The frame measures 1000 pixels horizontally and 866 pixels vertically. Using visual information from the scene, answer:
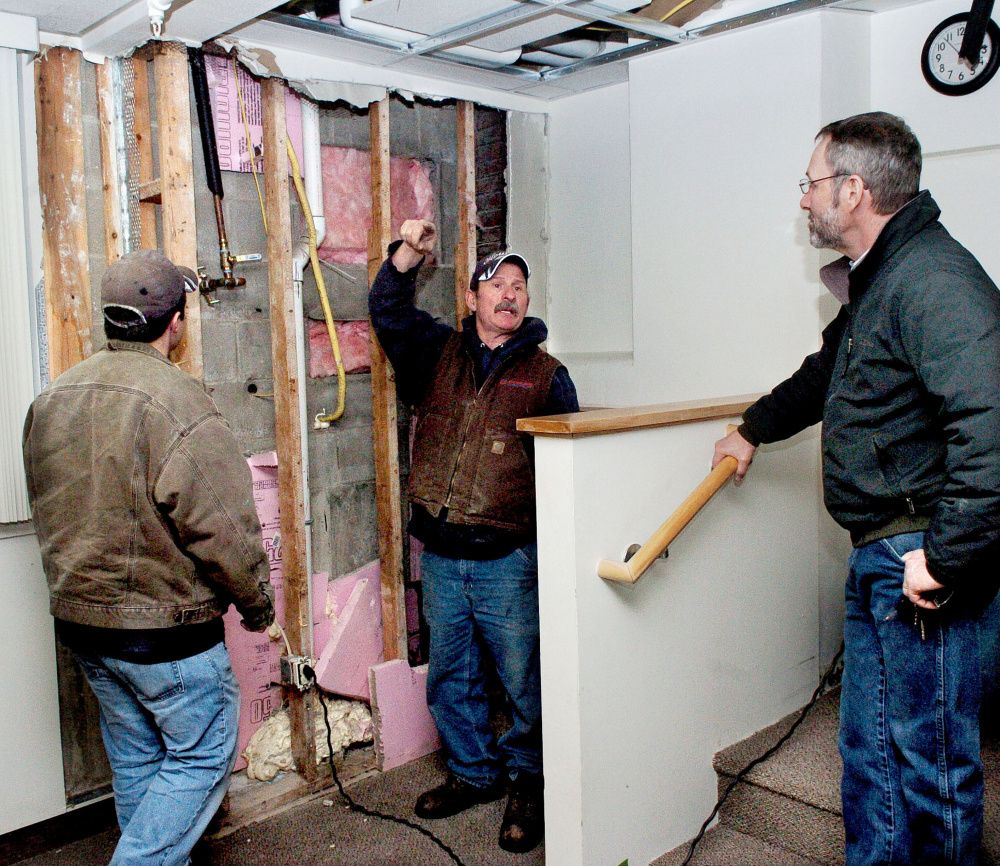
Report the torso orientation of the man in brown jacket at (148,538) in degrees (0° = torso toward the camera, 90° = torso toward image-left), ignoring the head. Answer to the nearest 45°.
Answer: approximately 225°

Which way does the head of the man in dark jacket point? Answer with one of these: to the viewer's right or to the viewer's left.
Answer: to the viewer's left

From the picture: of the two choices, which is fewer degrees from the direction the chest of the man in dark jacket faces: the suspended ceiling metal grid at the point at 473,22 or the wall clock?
the suspended ceiling metal grid

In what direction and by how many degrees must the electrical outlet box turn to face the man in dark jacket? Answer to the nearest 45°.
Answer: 0° — it already faces them

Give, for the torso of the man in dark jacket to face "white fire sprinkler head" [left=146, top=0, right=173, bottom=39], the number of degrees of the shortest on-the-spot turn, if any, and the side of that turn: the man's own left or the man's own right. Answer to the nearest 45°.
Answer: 0° — they already face it

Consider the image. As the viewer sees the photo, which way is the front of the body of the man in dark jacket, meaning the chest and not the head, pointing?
to the viewer's left

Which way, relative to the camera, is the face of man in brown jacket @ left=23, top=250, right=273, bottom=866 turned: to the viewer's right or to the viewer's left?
to the viewer's right

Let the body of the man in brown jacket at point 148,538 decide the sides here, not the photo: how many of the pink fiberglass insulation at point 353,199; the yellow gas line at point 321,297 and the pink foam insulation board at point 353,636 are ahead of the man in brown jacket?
3

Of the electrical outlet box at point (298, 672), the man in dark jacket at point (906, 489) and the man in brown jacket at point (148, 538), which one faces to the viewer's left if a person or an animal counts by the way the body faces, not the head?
the man in dark jacket

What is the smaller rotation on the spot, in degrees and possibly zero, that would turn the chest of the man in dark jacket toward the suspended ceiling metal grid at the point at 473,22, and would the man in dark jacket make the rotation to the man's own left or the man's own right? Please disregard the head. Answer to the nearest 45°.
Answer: approximately 45° to the man's own right
